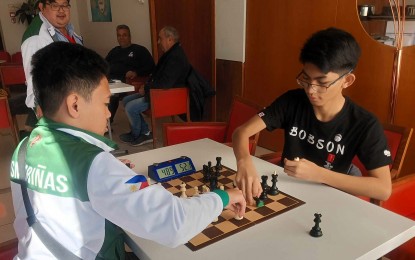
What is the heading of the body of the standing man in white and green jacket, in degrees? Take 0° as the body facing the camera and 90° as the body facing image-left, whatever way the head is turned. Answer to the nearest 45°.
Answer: approximately 315°

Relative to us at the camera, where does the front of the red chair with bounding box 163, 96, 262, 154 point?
facing to the left of the viewer

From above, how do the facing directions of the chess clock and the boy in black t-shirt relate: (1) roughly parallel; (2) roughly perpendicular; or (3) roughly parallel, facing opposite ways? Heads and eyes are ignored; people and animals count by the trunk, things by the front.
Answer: roughly perpendicular

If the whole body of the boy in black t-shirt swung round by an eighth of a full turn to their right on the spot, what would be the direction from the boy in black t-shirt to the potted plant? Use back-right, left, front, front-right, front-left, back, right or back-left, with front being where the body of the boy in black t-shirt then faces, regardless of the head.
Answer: front-right

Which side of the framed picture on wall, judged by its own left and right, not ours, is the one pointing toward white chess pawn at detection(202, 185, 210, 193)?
front

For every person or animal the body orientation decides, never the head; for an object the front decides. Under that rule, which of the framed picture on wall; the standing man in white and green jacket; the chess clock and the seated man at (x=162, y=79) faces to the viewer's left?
the seated man

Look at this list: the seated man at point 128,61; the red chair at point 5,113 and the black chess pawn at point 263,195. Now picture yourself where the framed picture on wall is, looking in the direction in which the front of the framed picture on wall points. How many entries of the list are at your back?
0

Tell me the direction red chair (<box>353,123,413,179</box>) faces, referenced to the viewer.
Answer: facing the viewer and to the left of the viewer

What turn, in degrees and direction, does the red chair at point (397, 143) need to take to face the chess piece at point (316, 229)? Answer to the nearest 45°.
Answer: approximately 45° to its left

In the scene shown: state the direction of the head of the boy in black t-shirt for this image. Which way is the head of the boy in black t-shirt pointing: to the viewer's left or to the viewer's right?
to the viewer's left

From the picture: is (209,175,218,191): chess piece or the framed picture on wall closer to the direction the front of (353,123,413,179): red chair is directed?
the chess piece

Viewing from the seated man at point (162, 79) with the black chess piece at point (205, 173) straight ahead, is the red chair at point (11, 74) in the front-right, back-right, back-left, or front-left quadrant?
back-right

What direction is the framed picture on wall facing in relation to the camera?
toward the camera

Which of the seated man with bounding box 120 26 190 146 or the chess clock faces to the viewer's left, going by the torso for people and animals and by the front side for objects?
the seated man
